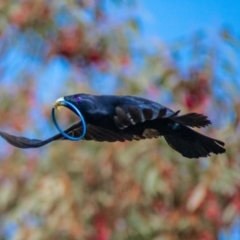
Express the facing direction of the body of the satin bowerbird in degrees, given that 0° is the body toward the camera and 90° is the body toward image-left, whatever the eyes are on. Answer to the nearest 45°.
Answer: approximately 90°
